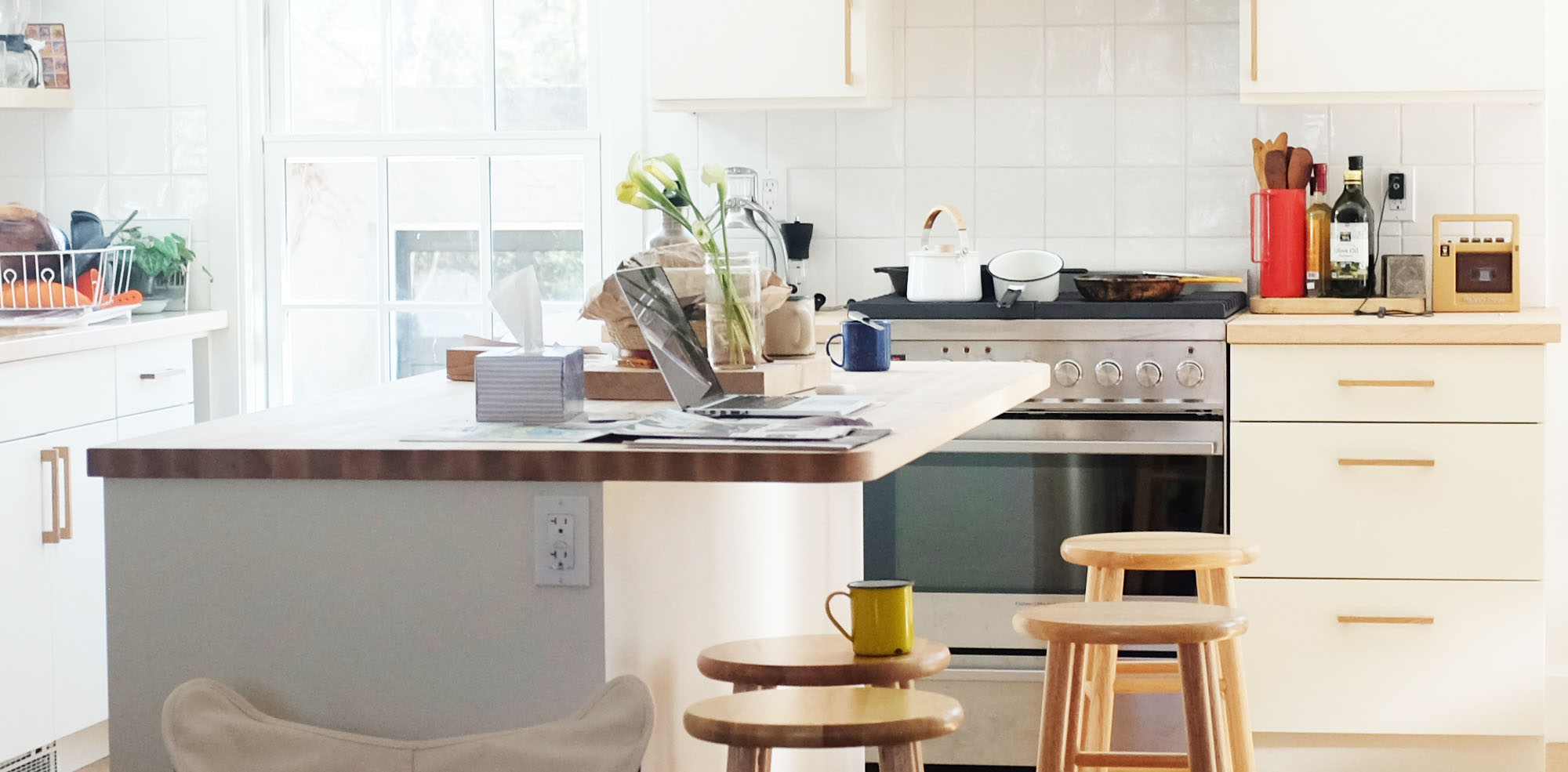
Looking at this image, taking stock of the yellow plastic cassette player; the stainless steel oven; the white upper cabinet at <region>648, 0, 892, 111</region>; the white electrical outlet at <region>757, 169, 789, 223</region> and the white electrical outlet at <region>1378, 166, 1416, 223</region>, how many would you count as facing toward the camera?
5

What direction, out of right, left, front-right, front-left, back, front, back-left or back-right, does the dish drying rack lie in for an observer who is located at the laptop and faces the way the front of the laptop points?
back-left

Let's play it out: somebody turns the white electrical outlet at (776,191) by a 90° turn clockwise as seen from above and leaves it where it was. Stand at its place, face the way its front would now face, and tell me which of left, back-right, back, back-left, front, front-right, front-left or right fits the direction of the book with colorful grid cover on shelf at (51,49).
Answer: front

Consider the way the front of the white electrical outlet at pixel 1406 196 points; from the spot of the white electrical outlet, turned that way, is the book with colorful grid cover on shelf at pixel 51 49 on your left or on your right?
on your right

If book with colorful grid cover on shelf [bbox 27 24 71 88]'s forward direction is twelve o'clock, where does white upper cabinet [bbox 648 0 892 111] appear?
The white upper cabinet is roughly at 10 o'clock from the book with colorful grid cover on shelf.

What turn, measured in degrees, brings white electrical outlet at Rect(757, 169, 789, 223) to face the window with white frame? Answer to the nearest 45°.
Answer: approximately 90° to its right

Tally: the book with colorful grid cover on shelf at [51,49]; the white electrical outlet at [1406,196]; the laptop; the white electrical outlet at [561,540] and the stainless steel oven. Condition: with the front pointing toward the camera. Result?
4

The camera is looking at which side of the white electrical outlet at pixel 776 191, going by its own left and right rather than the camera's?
front

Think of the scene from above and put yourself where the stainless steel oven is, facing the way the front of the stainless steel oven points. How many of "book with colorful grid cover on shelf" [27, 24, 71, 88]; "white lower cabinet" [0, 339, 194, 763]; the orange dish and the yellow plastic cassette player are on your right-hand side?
3

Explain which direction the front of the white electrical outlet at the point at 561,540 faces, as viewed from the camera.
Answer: facing the viewer

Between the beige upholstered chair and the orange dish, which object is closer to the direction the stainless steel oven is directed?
the beige upholstered chair

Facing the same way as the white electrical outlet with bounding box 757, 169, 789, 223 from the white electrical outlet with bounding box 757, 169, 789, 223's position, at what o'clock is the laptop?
The laptop is roughly at 12 o'clock from the white electrical outlet.

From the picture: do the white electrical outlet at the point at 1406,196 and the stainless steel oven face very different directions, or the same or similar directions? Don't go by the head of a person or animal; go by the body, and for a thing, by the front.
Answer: same or similar directions

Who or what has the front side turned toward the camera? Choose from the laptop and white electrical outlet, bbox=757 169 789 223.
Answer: the white electrical outlet

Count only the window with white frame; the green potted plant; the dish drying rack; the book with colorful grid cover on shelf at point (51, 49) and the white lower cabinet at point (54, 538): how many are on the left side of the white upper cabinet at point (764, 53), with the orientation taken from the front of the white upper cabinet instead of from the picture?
0

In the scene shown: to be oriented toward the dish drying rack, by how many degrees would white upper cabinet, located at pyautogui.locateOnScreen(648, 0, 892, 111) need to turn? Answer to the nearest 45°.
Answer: approximately 90° to its right

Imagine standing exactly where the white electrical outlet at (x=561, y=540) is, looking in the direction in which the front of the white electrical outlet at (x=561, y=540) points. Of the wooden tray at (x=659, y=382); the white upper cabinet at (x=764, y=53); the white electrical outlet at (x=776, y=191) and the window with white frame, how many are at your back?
4
